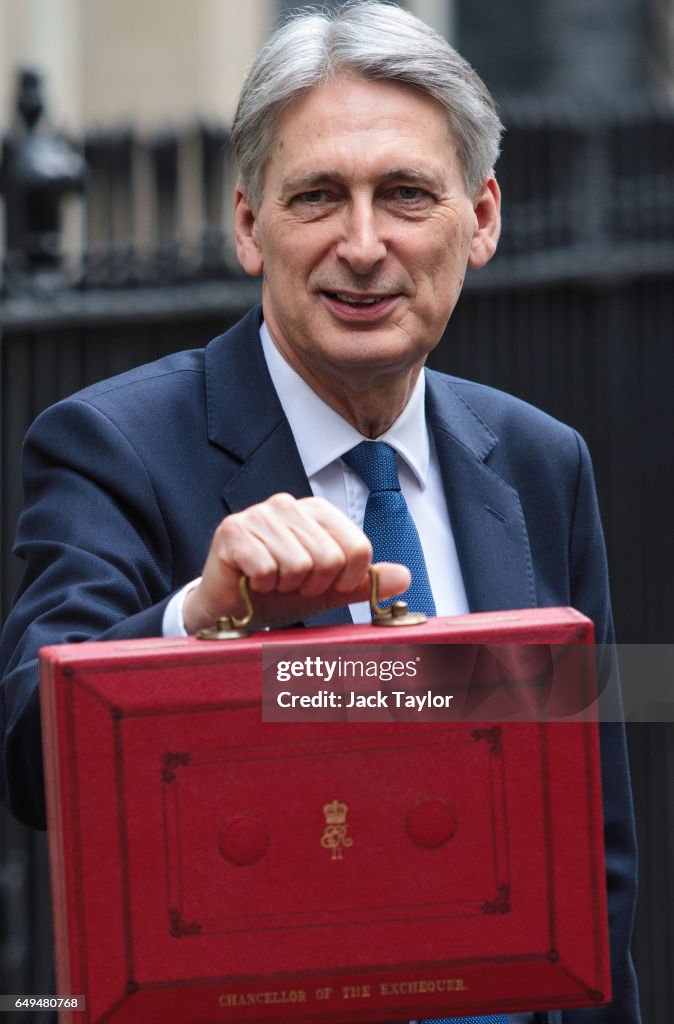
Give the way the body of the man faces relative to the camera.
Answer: toward the camera

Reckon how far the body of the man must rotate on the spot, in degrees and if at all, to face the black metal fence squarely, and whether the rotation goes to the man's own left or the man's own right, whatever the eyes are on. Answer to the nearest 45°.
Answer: approximately 180°

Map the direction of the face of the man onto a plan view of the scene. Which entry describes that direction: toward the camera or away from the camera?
toward the camera
